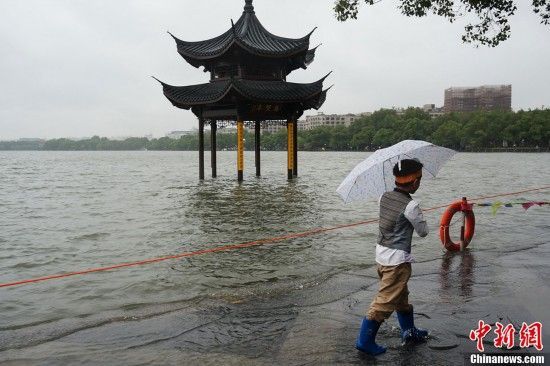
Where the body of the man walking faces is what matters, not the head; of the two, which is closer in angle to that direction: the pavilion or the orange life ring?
the orange life ring

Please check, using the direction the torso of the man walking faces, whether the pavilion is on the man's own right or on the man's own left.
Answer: on the man's own left

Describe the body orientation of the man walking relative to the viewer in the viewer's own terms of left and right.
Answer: facing away from the viewer and to the right of the viewer

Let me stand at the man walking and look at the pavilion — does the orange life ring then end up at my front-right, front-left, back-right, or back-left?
front-right

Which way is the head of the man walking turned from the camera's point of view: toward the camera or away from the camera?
away from the camera

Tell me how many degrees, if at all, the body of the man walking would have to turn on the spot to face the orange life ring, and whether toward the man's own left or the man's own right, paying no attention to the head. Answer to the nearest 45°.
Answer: approximately 45° to the man's own left
